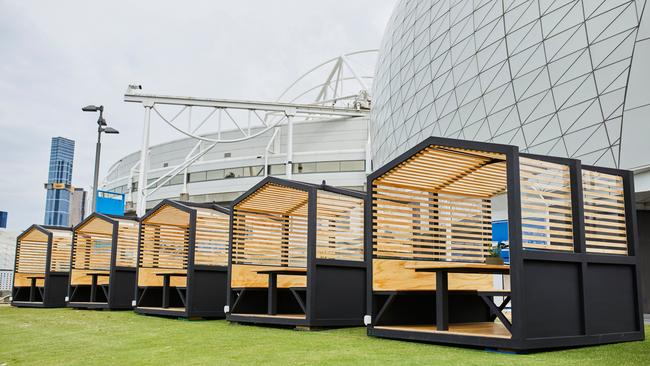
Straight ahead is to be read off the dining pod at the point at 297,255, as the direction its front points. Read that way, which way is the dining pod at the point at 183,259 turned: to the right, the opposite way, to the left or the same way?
the same way

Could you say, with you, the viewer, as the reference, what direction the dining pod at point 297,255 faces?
facing the viewer and to the left of the viewer

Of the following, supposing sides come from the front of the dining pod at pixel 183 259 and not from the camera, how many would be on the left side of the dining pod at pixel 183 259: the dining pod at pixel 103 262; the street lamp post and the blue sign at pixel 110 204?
0

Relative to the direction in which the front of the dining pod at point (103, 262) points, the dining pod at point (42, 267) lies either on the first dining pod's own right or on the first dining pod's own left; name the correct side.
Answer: on the first dining pod's own right

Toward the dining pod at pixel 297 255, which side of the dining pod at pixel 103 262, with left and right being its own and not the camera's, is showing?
left

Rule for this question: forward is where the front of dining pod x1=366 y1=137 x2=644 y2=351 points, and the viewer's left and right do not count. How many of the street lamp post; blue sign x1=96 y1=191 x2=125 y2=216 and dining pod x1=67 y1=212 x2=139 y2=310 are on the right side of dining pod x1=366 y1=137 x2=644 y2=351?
3

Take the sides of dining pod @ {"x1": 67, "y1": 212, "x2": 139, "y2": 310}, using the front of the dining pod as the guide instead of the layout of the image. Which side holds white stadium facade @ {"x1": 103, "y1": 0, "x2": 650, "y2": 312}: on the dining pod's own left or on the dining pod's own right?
on the dining pod's own left

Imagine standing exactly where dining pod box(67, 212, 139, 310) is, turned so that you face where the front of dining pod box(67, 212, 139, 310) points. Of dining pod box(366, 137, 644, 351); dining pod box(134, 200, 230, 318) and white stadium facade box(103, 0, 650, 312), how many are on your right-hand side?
0

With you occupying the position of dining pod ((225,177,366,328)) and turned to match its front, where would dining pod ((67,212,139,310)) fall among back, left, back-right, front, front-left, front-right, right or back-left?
right

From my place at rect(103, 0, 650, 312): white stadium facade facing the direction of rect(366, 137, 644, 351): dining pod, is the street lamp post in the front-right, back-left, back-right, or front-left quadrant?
front-right

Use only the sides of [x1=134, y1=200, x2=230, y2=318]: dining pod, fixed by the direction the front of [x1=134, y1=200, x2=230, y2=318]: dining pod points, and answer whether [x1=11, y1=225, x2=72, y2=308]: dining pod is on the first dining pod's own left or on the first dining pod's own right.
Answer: on the first dining pod's own right

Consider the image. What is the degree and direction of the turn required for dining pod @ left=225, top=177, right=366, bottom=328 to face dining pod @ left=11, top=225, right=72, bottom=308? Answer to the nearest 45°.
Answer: approximately 90° to its right

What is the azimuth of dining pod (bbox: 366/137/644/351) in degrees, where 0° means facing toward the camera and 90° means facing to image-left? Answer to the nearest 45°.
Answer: approximately 45°

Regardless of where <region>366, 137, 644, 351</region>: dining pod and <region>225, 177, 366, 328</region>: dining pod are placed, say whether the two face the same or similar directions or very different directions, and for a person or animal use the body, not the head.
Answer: same or similar directions

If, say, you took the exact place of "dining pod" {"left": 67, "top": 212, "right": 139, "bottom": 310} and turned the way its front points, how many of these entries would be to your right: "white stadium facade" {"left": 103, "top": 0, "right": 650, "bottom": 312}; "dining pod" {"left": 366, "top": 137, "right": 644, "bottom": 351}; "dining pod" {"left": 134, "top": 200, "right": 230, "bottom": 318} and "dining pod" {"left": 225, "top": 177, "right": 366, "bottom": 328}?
0

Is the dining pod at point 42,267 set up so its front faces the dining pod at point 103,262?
no

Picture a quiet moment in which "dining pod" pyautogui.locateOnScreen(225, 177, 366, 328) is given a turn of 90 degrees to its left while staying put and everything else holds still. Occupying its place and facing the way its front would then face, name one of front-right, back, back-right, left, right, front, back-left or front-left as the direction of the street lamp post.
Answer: back

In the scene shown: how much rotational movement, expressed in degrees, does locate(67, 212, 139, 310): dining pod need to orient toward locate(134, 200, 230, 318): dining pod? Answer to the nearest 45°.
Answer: approximately 45° to its left

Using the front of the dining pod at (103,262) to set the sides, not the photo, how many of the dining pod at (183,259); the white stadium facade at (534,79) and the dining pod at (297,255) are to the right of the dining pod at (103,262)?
0

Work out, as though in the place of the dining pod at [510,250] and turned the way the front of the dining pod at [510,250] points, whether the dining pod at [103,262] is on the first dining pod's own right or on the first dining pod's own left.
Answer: on the first dining pod's own right

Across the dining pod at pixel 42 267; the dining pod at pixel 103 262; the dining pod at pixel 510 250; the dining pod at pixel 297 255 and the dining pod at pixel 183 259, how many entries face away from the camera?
0

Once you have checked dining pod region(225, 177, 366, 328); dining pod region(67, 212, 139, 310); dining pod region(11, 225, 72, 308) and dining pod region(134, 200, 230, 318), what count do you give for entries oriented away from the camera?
0

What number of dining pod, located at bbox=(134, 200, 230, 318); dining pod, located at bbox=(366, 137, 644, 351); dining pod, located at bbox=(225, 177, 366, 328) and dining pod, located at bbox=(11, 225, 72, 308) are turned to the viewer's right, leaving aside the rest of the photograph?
0

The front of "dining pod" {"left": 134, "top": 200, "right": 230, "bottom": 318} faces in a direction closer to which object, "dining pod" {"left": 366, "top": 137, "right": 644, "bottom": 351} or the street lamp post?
the dining pod
